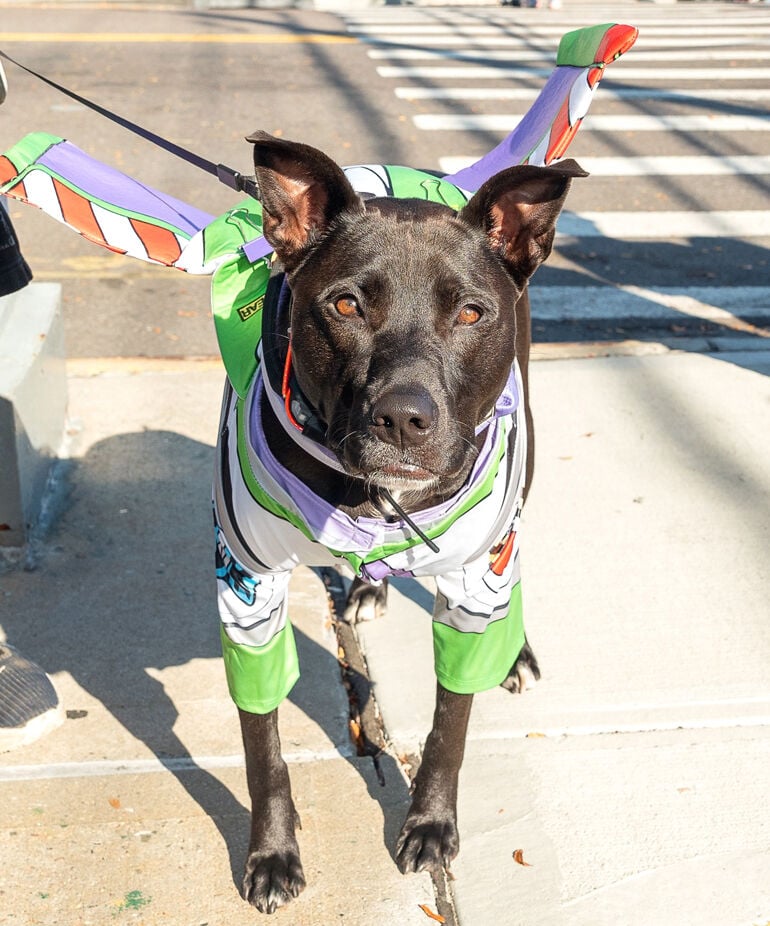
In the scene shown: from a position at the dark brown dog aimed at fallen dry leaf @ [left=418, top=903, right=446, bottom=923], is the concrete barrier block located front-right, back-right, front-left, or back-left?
back-right

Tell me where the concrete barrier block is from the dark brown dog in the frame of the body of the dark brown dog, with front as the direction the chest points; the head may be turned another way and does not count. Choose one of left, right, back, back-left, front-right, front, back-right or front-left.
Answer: back-right

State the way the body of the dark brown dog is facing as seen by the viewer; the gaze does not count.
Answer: toward the camera
